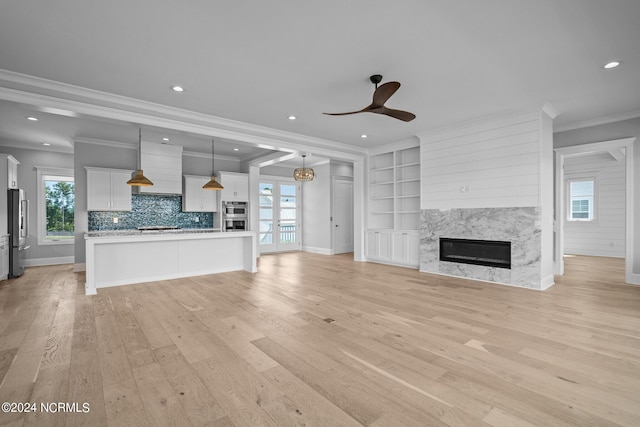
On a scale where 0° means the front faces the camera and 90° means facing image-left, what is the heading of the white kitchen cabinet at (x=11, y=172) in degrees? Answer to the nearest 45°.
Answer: approximately 270°

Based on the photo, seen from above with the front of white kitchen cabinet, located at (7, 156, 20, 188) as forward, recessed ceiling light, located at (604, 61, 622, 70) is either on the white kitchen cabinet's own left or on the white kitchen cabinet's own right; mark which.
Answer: on the white kitchen cabinet's own right

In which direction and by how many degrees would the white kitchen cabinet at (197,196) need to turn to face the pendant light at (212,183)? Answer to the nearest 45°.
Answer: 0° — it already faces it

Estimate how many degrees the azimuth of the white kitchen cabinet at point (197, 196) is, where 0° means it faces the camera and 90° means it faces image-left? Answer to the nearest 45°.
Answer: approximately 0°

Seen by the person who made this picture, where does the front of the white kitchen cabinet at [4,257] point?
facing to the right of the viewer

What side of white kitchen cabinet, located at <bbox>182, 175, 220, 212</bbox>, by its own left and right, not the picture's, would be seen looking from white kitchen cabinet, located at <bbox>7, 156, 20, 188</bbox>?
right

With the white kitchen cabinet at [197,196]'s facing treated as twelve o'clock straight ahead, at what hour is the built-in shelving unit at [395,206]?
The built-in shelving unit is roughly at 10 o'clock from the white kitchen cabinet.

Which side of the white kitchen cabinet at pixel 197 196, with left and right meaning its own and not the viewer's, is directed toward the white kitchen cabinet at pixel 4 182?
right

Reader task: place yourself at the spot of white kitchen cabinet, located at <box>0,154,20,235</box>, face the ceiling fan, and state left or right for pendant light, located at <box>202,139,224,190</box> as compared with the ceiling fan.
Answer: left

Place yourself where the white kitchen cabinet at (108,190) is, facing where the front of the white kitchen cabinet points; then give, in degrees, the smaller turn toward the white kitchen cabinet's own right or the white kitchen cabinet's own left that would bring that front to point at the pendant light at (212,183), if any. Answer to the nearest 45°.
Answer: approximately 45° to the white kitchen cabinet's own left

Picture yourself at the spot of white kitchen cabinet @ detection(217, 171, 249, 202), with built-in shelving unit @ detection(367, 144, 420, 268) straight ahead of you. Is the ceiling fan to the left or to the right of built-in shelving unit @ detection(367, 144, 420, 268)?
right
